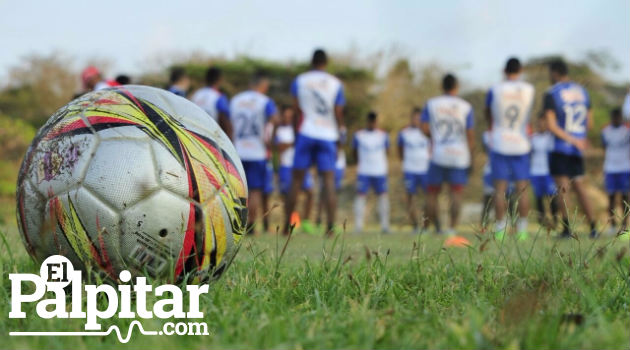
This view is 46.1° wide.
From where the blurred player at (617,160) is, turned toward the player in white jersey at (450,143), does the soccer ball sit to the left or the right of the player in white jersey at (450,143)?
left

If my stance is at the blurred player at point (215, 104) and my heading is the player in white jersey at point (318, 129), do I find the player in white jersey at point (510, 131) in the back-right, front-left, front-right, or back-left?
front-left

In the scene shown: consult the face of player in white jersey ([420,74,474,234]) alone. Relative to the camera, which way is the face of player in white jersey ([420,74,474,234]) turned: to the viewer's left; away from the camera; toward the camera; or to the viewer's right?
away from the camera

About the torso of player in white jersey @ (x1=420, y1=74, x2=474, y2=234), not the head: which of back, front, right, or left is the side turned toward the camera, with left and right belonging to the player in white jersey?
back

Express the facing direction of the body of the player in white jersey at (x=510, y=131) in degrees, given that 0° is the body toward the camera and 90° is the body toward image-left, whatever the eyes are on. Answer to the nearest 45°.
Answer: approximately 180°

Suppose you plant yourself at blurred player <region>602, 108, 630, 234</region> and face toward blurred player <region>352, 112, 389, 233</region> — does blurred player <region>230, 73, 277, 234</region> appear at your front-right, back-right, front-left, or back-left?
front-left

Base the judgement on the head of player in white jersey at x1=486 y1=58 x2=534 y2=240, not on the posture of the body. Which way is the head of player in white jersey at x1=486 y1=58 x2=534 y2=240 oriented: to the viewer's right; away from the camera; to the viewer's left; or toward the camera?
away from the camera

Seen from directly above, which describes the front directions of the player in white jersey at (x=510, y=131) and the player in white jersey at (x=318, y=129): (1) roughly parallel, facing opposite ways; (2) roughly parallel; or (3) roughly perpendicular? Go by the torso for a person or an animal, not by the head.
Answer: roughly parallel

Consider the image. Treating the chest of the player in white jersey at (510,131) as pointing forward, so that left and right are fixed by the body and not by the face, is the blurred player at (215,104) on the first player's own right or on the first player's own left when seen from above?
on the first player's own left
